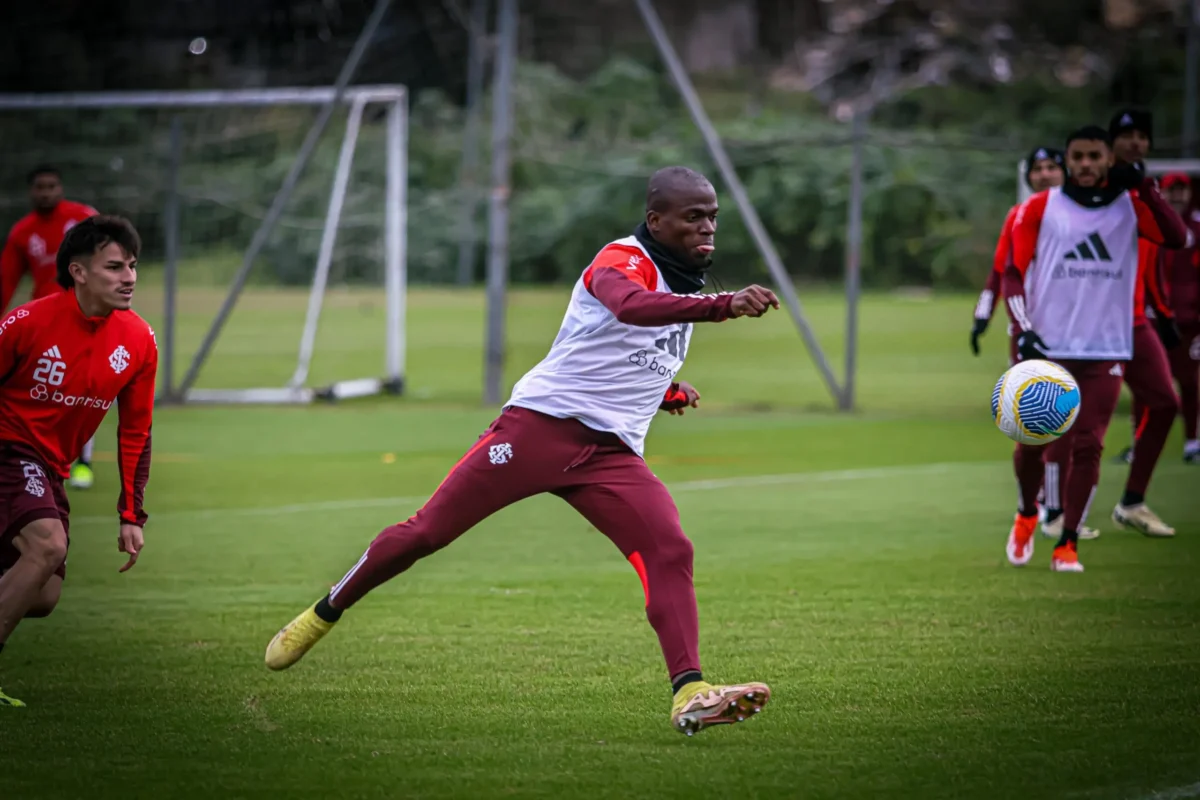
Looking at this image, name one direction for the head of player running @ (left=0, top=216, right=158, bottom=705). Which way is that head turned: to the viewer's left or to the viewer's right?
to the viewer's right

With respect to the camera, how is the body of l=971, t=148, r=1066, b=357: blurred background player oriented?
toward the camera

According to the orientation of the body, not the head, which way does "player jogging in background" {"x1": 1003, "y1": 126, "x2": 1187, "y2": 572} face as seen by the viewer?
toward the camera

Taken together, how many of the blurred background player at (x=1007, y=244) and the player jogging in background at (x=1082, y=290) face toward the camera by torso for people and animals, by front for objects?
2

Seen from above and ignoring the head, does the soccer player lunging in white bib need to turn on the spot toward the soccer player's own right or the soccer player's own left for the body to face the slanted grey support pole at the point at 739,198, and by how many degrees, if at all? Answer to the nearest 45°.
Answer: approximately 135° to the soccer player's own left

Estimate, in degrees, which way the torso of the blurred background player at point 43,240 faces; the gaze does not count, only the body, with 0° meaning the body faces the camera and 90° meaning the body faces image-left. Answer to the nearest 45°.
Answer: approximately 0°

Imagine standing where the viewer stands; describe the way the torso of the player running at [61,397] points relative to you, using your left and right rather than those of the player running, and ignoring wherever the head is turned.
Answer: facing the viewer and to the right of the viewer

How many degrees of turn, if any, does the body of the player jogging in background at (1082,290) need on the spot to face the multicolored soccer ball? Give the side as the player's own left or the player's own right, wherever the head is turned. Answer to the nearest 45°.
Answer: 0° — they already face it

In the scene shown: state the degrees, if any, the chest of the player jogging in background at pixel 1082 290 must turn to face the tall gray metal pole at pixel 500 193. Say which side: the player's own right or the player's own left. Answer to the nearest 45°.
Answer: approximately 135° to the player's own right

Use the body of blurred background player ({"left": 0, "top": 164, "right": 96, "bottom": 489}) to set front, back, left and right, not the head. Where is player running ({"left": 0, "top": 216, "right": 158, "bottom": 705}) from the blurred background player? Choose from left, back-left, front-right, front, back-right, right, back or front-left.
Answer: front

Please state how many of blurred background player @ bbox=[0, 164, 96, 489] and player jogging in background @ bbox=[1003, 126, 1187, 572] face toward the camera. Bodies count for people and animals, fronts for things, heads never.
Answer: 2

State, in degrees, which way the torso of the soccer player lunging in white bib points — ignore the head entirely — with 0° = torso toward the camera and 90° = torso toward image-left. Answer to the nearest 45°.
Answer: approximately 315°

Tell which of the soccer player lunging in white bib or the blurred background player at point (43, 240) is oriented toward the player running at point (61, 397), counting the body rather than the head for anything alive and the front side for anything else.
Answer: the blurred background player

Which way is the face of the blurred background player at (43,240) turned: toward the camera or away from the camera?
toward the camera
